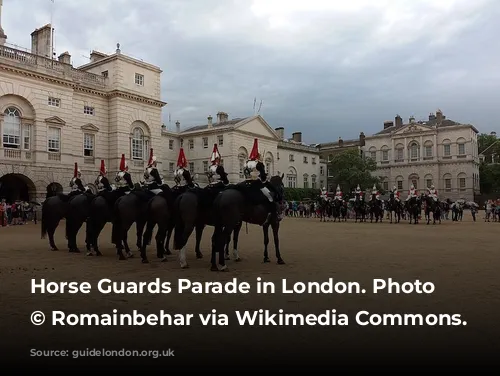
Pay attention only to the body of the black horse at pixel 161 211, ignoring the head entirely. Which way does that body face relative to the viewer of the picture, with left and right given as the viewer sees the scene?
facing away from the viewer and to the right of the viewer

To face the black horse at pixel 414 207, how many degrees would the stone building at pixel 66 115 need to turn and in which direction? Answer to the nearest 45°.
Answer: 0° — it already faces it

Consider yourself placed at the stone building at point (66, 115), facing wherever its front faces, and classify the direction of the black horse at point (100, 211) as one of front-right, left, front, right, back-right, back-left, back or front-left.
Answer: front-right

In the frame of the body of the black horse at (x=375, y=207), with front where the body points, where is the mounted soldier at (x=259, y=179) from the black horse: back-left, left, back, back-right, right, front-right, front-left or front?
front

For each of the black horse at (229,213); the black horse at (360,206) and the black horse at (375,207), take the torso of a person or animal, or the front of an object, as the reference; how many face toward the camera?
2

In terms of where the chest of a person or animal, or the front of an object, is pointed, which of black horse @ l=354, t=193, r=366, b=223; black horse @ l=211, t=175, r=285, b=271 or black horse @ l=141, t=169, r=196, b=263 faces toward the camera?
black horse @ l=354, t=193, r=366, b=223

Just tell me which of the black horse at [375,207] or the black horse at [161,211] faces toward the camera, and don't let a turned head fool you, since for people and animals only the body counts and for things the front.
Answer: the black horse at [375,207]

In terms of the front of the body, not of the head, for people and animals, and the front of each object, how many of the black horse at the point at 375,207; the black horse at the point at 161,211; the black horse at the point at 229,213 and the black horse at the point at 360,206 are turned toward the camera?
2

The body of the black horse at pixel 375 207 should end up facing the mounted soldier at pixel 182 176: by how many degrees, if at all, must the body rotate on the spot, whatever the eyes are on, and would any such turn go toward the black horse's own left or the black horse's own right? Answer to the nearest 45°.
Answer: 0° — it already faces them

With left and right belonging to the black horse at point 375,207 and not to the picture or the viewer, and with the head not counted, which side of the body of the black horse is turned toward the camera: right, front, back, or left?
front

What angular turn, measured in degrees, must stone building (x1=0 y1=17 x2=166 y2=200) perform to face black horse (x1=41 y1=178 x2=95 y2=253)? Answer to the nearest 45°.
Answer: approximately 45° to its right

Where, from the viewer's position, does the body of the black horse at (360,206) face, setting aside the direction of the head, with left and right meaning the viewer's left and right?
facing the viewer

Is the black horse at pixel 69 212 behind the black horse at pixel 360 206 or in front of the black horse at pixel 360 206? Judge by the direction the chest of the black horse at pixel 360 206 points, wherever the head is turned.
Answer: in front

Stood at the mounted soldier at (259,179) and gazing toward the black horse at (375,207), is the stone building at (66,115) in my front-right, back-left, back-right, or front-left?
front-left
